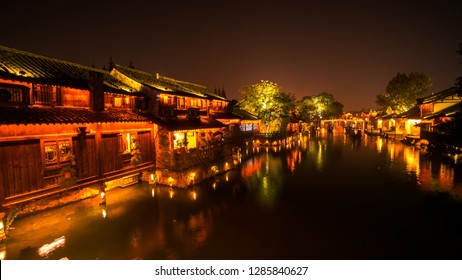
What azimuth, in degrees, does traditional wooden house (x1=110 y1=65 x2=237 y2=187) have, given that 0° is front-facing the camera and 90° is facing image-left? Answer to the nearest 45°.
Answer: approximately 315°

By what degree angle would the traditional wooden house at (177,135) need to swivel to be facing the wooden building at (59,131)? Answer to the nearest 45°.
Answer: approximately 90° to its right

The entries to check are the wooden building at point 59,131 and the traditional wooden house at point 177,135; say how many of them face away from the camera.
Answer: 0

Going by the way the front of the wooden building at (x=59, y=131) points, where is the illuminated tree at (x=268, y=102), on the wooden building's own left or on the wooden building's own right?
on the wooden building's own left

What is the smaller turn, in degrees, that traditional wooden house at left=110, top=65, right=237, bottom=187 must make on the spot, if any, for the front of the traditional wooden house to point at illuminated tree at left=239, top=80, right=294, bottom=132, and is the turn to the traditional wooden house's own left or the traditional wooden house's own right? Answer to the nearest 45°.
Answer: approximately 90° to the traditional wooden house's own left

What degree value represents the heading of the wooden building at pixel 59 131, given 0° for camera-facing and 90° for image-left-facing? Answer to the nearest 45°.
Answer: approximately 315°
